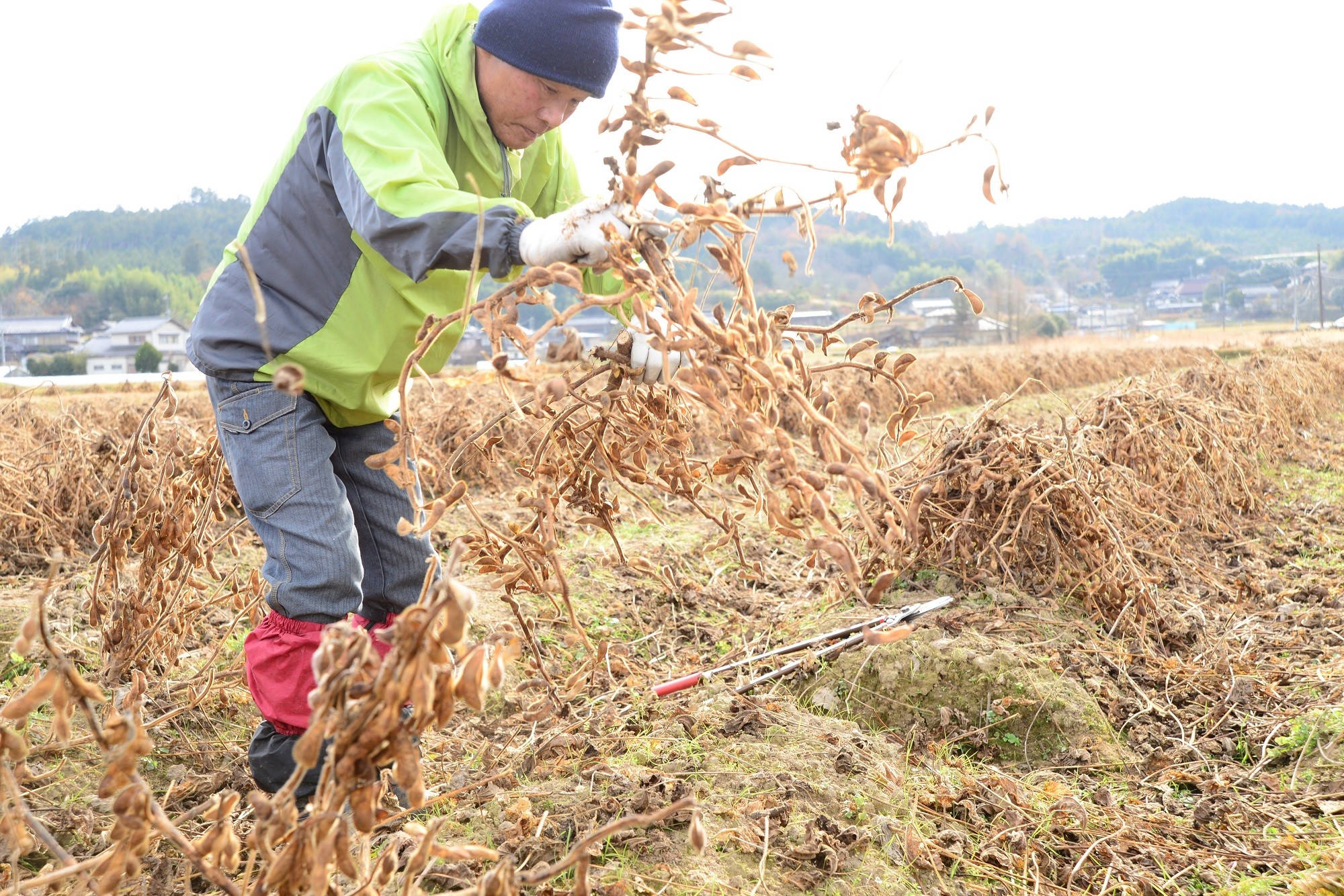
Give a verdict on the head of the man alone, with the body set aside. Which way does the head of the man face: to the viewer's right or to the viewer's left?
to the viewer's right

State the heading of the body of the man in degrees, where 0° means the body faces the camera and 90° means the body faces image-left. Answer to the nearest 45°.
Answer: approximately 315°

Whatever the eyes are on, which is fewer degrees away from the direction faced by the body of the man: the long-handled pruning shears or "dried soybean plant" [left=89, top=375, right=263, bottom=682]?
the long-handled pruning shears

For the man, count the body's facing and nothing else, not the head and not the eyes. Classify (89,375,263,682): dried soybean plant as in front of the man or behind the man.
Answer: behind
